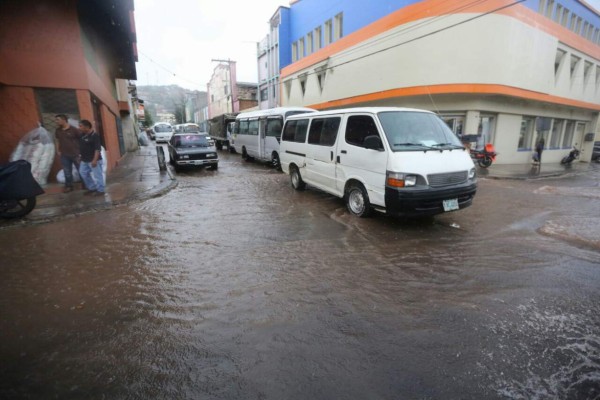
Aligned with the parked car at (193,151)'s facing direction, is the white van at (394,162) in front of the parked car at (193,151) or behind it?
in front

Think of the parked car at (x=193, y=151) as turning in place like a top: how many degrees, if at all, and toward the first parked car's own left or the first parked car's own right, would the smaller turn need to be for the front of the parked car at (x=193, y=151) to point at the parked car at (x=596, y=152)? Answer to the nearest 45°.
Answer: approximately 90° to the first parked car's own left

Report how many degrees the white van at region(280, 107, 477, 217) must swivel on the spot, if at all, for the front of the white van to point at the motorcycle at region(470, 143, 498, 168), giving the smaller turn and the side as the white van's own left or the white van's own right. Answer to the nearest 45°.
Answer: approximately 90° to the white van's own left

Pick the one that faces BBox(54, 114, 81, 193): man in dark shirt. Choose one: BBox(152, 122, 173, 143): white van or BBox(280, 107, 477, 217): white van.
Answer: BBox(152, 122, 173, 143): white van

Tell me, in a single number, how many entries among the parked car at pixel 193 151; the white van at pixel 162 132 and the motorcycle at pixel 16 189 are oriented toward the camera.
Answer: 2

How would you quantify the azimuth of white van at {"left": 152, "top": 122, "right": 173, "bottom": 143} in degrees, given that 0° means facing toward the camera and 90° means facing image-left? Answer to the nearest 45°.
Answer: approximately 0°
